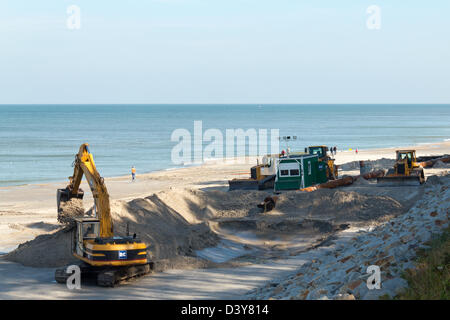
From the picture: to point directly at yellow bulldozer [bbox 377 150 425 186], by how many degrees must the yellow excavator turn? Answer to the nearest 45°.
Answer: approximately 90° to its right

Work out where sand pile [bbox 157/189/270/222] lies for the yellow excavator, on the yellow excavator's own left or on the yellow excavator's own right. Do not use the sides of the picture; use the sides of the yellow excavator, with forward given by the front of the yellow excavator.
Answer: on the yellow excavator's own right

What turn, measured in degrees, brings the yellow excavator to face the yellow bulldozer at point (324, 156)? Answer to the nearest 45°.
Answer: approximately 90° to its right

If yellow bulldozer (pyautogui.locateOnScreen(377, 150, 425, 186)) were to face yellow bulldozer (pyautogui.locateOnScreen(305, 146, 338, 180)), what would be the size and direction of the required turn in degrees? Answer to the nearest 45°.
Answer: approximately 45° to its right

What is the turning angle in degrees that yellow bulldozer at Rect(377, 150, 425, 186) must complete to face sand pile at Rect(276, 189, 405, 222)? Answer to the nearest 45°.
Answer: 0° — it already faces it

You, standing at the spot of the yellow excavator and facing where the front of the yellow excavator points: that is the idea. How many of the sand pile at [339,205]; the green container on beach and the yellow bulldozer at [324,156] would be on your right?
3

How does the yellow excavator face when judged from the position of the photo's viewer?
facing away from the viewer and to the left of the viewer

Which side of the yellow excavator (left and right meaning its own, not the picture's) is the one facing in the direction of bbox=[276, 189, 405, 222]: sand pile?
right

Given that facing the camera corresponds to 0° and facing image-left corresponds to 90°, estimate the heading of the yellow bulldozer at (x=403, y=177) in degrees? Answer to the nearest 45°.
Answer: approximately 45°
